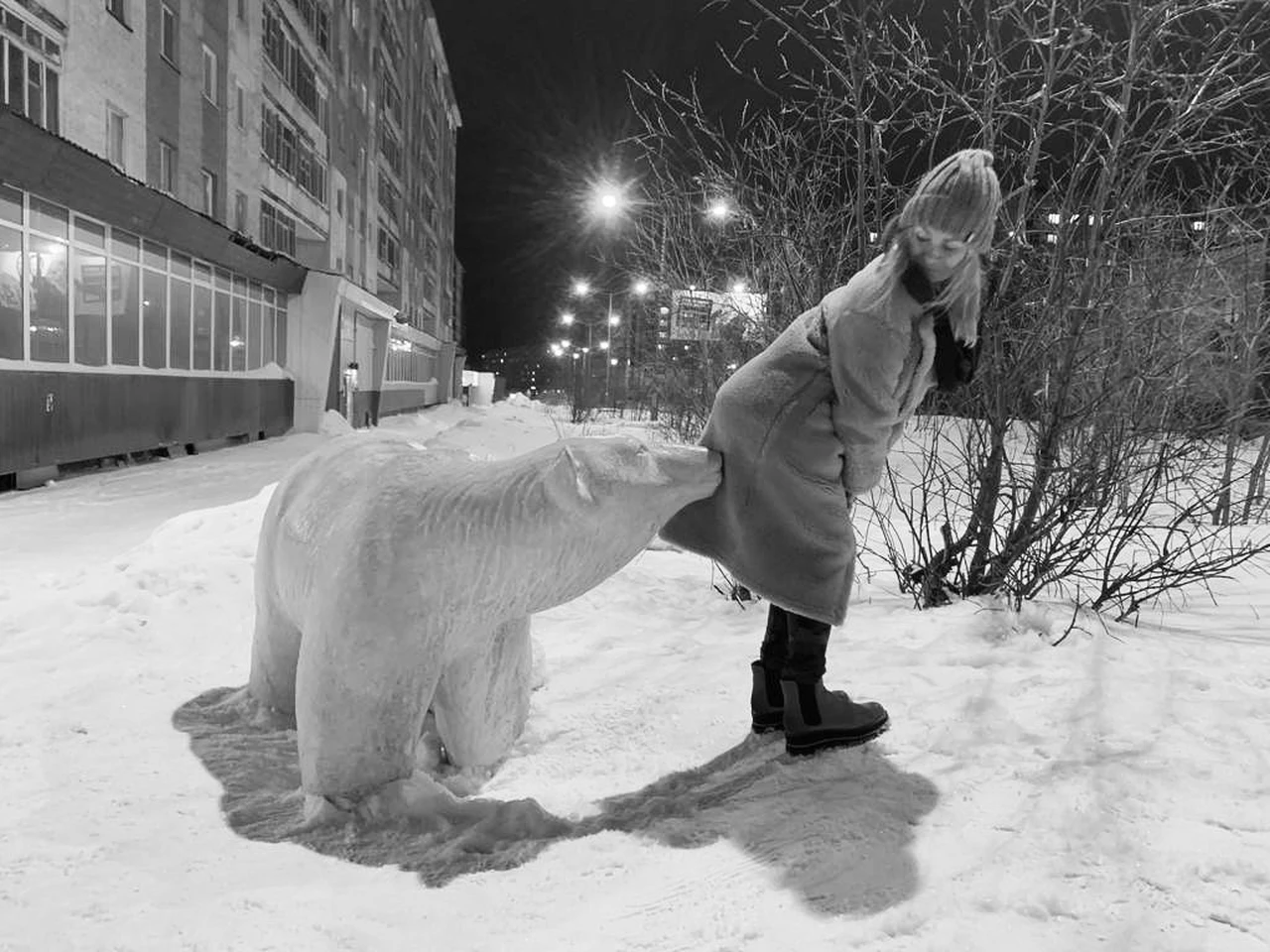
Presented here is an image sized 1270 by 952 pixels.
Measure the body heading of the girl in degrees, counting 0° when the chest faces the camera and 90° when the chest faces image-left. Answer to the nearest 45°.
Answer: approximately 270°

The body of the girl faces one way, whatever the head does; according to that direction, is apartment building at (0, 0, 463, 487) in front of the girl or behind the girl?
behind

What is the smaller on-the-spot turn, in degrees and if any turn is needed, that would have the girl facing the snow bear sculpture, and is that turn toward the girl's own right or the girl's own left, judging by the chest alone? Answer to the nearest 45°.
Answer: approximately 135° to the girl's own right

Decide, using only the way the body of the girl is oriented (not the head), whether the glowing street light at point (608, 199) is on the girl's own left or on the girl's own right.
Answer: on the girl's own left
